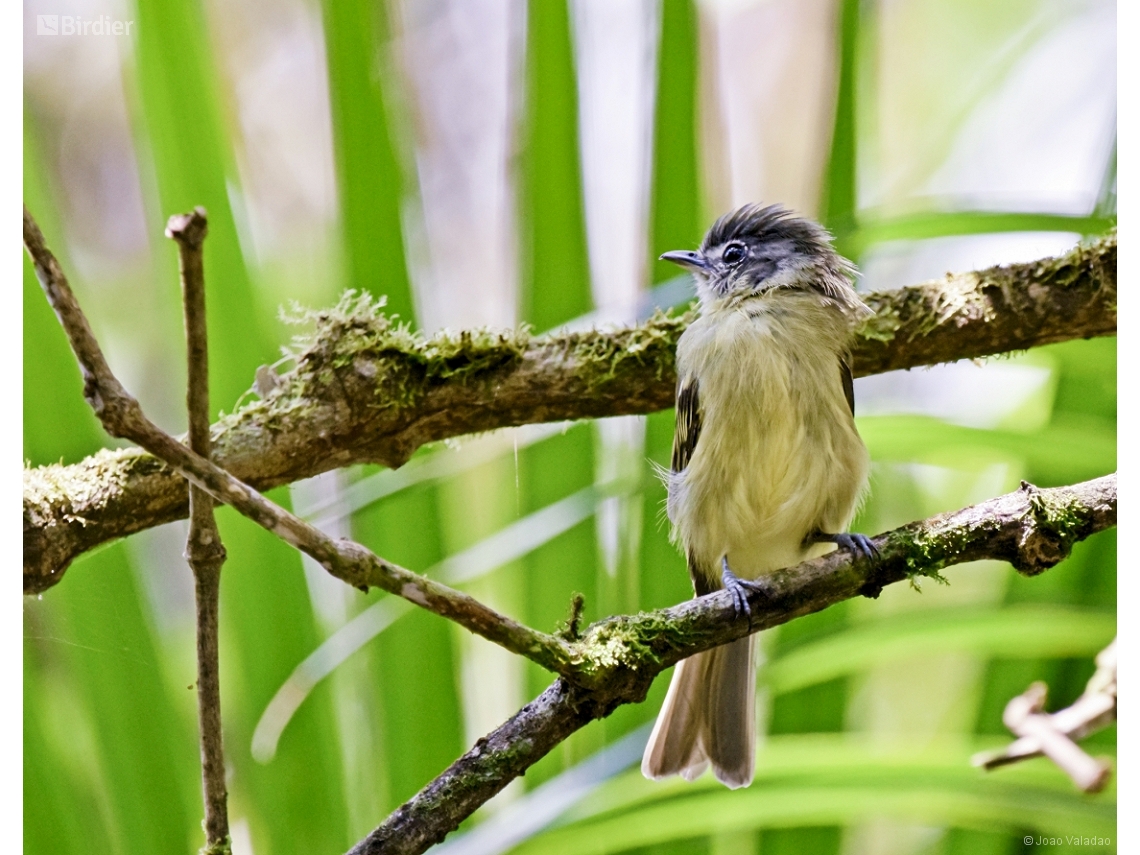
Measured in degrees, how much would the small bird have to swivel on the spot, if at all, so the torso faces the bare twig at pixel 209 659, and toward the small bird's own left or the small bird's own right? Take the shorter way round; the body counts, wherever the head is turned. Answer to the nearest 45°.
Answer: approximately 45° to the small bird's own right

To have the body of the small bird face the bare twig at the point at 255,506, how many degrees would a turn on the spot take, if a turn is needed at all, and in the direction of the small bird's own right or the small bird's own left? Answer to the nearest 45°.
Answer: approximately 45° to the small bird's own right

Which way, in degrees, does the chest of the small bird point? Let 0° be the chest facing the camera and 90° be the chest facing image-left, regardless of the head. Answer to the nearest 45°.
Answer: approximately 0°
